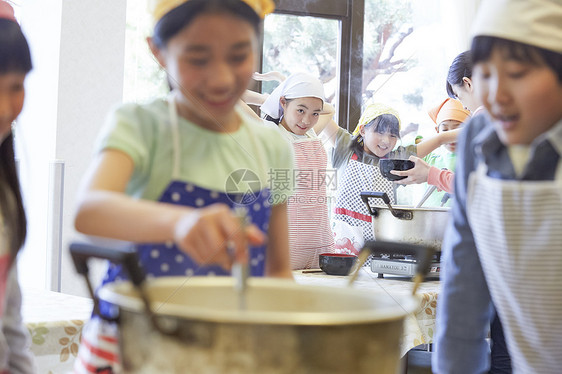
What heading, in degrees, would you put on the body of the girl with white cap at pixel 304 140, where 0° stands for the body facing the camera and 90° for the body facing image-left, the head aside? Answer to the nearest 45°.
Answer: approximately 315°
